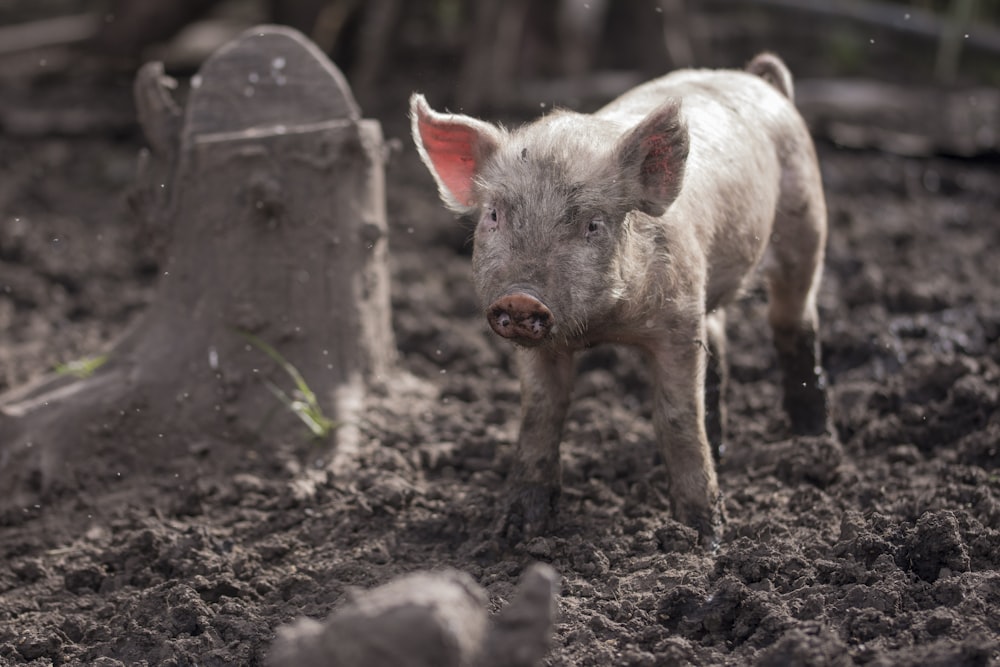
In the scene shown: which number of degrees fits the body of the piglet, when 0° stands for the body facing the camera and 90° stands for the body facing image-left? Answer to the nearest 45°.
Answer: approximately 45°

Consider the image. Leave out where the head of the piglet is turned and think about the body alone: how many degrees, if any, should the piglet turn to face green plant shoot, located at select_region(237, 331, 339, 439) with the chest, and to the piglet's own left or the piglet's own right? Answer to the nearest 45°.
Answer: approximately 45° to the piglet's own right

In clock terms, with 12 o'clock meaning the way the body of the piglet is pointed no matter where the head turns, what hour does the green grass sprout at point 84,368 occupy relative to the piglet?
The green grass sprout is roughly at 2 o'clock from the piglet.
